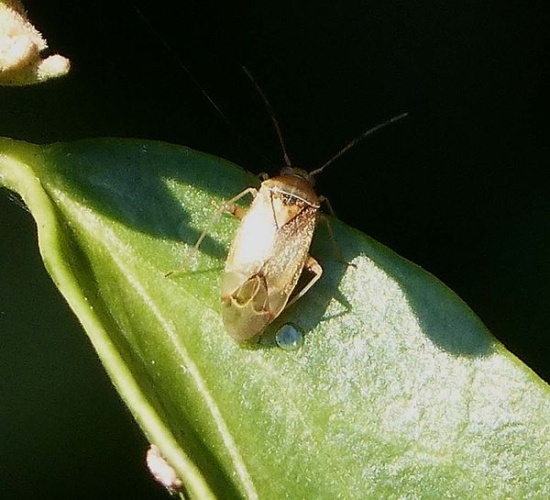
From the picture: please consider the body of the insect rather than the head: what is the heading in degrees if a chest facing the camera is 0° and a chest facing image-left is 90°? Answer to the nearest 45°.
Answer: approximately 180°
